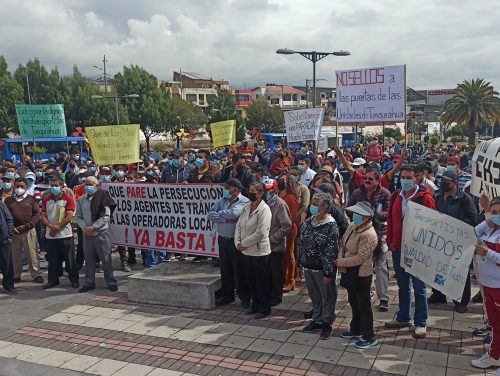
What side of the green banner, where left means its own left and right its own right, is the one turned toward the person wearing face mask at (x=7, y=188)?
front

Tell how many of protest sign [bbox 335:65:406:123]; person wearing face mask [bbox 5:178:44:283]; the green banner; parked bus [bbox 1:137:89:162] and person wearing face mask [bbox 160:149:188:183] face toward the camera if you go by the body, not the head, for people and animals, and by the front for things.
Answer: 4

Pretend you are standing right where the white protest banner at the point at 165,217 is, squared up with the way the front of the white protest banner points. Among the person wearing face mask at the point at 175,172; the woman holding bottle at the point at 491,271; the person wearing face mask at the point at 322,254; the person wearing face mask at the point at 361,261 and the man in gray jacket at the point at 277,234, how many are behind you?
1

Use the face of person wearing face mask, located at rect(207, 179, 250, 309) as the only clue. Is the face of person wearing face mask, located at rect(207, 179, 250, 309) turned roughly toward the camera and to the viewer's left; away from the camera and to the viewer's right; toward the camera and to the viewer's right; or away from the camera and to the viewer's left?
toward the camera and to the viewer's left

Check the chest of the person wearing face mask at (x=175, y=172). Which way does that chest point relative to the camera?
toward the camera

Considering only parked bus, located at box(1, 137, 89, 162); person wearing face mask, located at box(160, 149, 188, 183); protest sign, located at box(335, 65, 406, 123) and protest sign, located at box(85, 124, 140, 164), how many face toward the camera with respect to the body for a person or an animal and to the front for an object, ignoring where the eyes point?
3

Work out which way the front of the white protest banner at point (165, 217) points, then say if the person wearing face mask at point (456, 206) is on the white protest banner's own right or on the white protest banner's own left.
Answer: on the white protest banner's own left

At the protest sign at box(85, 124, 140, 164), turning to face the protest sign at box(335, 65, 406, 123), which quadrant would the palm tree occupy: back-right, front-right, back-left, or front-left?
front-left

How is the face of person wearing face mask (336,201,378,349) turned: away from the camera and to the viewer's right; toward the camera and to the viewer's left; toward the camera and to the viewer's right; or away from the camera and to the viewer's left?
toward the camera and to the viewer's left

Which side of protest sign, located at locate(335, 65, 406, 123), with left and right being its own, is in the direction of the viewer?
front

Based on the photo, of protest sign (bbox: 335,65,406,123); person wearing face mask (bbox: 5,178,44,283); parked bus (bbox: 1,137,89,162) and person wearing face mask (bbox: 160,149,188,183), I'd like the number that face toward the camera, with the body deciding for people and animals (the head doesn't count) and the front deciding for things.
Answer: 3

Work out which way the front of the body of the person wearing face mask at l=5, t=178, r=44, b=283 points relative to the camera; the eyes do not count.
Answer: toward the camera

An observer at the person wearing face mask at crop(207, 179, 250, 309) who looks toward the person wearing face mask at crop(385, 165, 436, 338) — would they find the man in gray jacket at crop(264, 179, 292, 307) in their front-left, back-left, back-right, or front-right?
front-left

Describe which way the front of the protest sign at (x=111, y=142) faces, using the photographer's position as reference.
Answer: facing the viewer

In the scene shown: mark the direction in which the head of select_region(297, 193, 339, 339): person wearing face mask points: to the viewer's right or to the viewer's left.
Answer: to the viewer's left
